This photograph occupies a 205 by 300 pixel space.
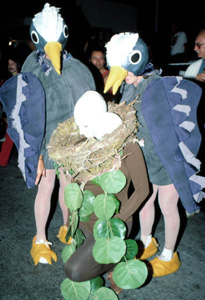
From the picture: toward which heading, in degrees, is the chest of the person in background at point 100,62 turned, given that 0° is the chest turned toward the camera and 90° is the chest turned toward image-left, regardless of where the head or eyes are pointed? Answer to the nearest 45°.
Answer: approximately 0°

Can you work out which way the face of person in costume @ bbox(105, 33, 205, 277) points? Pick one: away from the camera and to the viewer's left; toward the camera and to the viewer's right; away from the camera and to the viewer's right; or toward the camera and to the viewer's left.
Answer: toward the camera and to the viewer's left

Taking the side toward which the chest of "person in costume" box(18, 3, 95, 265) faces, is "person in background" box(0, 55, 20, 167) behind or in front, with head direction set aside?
behind

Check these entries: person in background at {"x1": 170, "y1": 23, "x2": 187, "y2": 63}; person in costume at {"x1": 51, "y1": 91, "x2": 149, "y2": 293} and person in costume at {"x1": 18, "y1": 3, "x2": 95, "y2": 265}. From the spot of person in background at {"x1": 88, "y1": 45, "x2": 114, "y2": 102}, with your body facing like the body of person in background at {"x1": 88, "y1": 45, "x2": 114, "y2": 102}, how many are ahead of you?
2

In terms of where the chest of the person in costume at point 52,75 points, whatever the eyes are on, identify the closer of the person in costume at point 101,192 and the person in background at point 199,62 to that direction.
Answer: the person in costume

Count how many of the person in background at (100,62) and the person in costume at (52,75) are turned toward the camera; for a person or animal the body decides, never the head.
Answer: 2

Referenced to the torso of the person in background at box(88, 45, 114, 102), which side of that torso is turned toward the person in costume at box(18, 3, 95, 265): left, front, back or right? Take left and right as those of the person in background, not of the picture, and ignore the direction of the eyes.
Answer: front

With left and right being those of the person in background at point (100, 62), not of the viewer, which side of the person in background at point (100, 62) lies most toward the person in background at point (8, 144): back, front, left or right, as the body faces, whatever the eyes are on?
right

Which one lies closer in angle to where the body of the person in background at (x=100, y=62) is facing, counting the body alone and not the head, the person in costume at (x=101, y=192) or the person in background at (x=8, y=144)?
the person in costume

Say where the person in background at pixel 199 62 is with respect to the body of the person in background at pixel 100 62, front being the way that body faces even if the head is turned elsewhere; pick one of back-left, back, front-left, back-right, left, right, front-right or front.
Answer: front-left

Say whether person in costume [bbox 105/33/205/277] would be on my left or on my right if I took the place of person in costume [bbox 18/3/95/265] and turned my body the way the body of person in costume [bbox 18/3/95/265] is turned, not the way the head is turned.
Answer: on my left
